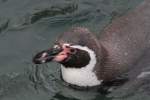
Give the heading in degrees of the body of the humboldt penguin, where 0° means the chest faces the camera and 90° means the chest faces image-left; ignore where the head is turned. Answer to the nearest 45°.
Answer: approximately 45°
